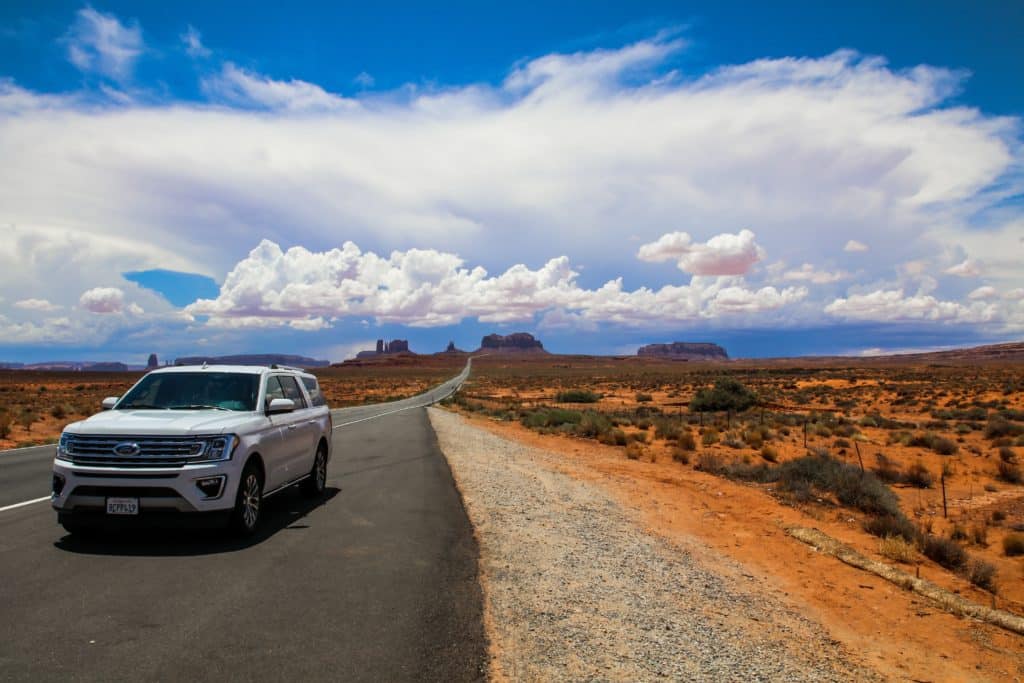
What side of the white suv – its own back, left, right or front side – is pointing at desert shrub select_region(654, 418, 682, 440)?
back

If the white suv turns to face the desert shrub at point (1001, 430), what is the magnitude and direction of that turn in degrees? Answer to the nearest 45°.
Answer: approximately 135° to its left

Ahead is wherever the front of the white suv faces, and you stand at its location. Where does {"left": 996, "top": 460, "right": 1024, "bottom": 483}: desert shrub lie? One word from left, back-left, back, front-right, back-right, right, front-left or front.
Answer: back-left

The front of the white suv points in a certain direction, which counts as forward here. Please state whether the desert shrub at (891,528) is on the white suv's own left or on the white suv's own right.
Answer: on the white suv's own left

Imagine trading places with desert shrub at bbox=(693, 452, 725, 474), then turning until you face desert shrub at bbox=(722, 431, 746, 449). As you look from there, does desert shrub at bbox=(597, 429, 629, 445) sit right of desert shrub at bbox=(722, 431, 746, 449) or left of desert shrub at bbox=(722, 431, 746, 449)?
left

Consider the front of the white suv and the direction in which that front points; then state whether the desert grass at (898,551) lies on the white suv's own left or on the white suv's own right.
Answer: on the white suv's own left

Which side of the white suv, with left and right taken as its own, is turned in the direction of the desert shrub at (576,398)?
back

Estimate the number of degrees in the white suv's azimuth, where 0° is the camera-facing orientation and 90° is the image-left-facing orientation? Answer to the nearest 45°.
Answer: approximately 45°

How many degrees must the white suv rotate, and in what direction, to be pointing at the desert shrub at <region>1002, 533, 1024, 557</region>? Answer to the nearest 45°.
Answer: approximately 135° to its left

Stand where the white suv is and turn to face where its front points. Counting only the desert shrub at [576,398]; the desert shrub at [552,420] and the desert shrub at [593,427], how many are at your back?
3

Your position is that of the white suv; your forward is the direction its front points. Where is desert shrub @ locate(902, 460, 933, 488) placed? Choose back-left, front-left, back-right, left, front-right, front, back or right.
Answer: back-left

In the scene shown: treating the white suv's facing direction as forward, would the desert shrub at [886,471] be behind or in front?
behind

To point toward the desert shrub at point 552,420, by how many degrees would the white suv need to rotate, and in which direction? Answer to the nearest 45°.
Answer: approximately 180°

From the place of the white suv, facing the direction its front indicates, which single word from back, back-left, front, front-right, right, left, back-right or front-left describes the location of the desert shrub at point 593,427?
back
